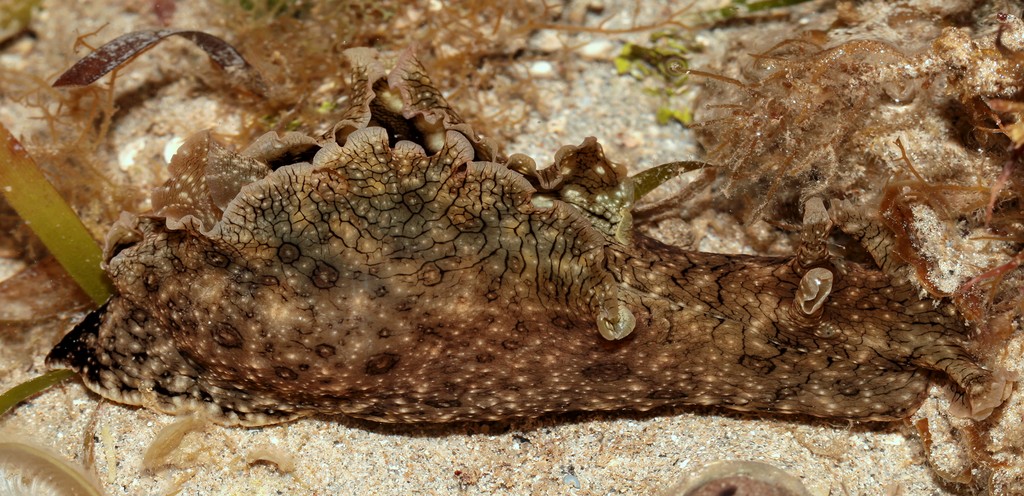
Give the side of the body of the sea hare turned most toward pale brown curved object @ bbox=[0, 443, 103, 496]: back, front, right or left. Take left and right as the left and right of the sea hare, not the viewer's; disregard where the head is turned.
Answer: back

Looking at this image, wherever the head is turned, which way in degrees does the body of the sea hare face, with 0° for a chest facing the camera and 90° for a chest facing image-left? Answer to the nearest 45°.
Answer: approximately 270°

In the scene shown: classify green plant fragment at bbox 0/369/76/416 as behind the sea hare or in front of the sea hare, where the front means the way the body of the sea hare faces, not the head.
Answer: behind

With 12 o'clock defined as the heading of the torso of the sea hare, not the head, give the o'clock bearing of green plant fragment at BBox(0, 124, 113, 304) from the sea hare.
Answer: The green plant fragment is roughly at 7 o'clock from the sea hare.

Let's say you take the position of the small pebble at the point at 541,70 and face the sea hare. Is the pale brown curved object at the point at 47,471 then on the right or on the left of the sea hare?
right

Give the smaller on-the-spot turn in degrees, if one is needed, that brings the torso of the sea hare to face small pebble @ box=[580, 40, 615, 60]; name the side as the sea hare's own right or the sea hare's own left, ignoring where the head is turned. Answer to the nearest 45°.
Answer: approximately 45° to the sea hare's own left
